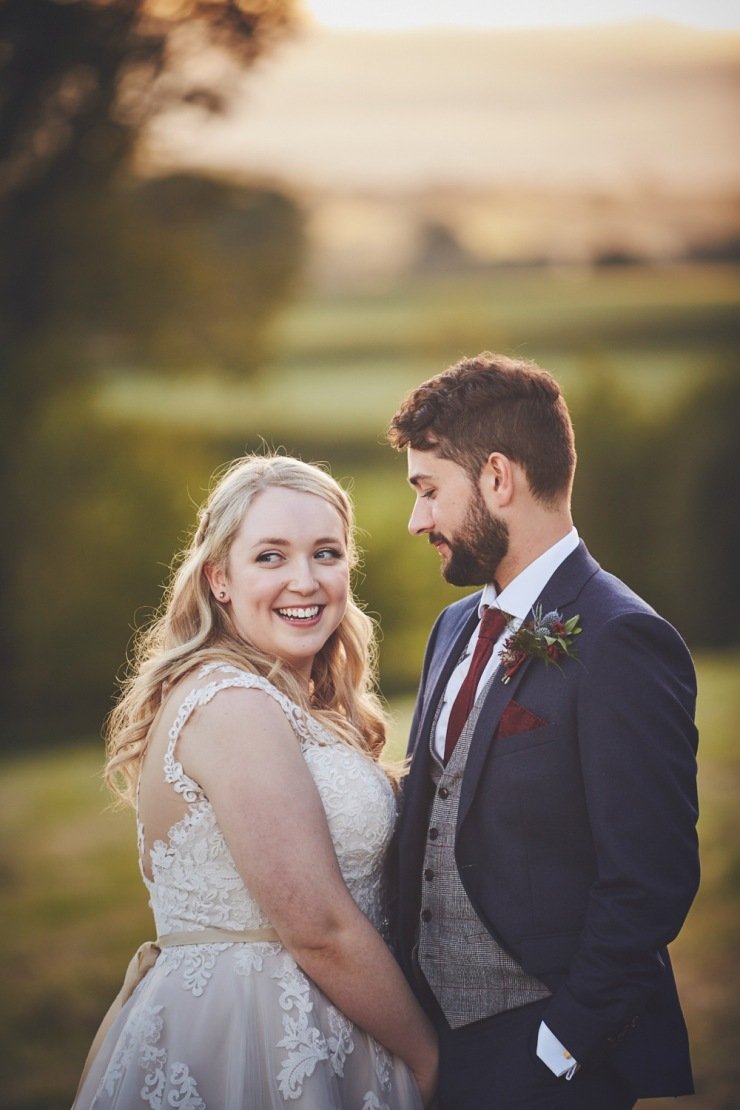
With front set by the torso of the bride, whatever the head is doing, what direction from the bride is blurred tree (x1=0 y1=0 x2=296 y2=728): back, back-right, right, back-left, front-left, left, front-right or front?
left

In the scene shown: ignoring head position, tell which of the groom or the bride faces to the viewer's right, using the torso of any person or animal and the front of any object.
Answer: the bride

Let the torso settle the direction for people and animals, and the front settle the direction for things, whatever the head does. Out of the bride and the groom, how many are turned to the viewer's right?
1

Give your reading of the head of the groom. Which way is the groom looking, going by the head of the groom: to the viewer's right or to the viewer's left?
to the viewer's left

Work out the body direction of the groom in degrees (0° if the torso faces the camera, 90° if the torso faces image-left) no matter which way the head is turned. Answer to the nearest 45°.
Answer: approximately 45°

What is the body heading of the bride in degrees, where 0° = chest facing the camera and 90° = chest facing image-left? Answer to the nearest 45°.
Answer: approximately 270°
